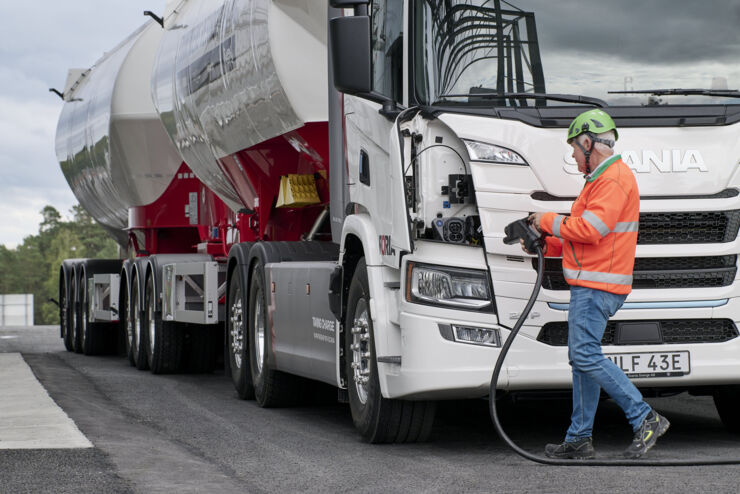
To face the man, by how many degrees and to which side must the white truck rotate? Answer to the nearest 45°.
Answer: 0° — it already faces them

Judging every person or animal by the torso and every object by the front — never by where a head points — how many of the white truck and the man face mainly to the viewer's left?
1

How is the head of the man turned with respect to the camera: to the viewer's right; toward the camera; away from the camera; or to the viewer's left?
to the viewer's left

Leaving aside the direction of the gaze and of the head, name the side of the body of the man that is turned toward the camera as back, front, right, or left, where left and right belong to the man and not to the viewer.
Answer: left
